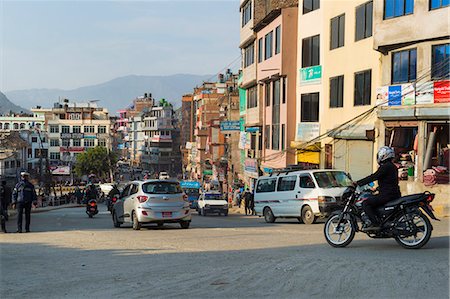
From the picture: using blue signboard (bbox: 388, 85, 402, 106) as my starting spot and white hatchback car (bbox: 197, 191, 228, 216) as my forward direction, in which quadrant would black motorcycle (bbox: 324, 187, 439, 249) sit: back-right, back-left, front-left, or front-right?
back-left

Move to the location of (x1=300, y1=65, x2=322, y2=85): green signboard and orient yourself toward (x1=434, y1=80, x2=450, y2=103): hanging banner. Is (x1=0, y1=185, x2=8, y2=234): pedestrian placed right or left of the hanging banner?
right

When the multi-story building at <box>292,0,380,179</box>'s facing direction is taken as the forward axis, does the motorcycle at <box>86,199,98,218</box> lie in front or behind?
in front

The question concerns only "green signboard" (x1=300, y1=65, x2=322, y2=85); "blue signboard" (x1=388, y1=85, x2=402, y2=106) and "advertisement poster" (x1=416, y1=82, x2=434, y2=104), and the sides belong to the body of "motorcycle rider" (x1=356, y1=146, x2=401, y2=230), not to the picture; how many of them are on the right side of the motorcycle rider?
3

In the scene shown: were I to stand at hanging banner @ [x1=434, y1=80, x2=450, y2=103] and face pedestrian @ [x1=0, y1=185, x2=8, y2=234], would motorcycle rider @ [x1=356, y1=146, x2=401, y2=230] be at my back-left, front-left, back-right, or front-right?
front-left

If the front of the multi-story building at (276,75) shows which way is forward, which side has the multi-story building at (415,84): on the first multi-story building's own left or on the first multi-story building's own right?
on the first multi-story building's own left

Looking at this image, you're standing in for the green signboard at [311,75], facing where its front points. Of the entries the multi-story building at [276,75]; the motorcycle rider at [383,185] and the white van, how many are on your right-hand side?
1

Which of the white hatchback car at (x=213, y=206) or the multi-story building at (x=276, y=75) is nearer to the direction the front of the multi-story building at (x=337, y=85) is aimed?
the white hatchback car

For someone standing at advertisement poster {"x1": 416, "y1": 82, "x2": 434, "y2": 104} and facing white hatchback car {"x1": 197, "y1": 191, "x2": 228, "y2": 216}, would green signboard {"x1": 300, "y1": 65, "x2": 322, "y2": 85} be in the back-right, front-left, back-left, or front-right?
front-right

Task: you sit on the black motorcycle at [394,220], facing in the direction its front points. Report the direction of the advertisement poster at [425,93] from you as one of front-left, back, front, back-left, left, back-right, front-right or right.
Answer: right

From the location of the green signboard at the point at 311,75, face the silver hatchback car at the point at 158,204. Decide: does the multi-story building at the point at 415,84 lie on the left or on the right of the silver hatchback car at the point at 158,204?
left

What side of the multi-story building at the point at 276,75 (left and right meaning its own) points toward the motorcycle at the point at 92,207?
front

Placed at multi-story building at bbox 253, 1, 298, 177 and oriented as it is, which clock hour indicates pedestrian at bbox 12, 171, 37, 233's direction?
The pedestrian is roughly at 11 o'clock from the multi-story building.
